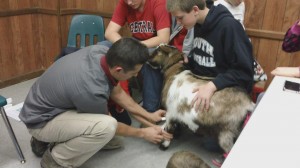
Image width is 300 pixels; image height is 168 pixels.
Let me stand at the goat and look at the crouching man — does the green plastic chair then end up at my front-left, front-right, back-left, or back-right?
front-right

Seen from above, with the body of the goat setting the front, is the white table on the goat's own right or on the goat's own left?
on the goat's own left

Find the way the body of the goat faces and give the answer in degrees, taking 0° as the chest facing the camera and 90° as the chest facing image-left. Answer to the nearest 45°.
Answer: approximately 90°

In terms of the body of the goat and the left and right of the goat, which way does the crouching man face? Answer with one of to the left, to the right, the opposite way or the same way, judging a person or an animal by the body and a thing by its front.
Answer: the opposite way

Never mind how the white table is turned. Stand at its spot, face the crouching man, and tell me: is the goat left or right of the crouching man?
right

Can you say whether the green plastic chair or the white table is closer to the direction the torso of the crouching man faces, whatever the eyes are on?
the white table

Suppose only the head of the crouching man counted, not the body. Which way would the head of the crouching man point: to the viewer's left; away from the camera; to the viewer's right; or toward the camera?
to the viewer's right

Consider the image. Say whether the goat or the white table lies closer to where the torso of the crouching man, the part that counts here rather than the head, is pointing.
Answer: the goat

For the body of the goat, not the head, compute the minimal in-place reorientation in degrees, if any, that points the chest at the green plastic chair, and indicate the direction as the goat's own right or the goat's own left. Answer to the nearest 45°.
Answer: approximately 45° to the goat's own right

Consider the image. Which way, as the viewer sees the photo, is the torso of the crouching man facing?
to the viewer's right

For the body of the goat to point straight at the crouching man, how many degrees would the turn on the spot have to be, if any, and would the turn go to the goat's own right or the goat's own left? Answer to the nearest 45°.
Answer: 0° — it already faces them

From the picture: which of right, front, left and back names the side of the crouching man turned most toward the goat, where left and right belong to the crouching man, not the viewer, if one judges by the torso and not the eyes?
front

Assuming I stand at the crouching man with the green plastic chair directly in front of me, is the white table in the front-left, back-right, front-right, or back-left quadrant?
back-right

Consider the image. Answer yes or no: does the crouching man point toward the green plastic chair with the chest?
no

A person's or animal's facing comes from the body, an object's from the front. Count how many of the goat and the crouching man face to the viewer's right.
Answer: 1
